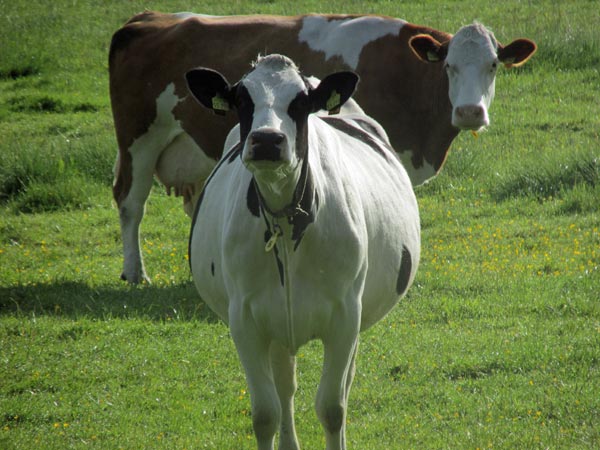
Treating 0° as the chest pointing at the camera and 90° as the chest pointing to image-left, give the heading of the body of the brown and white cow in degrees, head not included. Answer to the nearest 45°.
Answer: approximately 270°

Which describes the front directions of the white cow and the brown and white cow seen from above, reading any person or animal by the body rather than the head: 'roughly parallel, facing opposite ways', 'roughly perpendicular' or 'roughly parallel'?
roughly perpendicular

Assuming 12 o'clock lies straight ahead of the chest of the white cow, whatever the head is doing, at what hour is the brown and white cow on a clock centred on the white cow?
The brown and white cow is roughly at 6 o'clock from the white cow.

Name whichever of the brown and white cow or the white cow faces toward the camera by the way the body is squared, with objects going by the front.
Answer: the white cow

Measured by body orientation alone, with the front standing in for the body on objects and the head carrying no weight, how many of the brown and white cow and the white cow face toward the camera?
1

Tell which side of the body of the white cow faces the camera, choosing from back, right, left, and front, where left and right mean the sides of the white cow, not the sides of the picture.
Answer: front

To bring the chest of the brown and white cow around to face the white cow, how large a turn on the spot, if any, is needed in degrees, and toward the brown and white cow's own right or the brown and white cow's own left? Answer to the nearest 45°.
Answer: approximately 90° to the brown and white cow's own right
